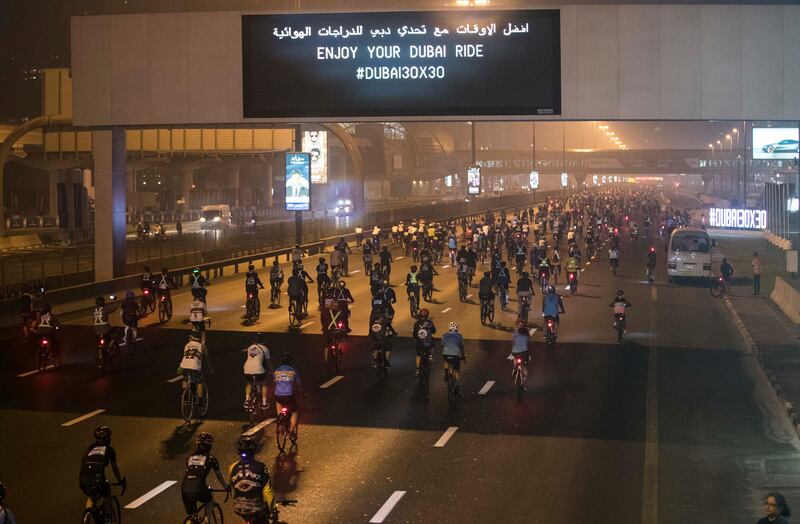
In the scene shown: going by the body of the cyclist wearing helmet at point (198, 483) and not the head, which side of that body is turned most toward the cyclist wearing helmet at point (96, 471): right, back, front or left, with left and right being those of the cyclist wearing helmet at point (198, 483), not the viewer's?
left

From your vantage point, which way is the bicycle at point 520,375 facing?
away from the camera

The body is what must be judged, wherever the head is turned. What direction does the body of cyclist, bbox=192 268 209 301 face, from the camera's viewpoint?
away from the camera

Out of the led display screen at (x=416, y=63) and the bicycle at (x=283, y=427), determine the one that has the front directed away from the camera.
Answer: the bicycle

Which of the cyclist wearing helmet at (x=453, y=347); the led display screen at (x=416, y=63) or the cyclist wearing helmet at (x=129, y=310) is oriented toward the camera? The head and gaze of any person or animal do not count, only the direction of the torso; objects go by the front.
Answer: the led display screen

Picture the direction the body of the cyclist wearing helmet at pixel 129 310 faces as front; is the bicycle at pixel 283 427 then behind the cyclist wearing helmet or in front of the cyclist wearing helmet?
behind

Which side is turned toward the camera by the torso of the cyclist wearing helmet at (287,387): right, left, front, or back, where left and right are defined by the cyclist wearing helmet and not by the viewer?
back

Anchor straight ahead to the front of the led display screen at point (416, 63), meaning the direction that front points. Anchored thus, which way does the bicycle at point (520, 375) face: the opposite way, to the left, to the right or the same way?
the opposite way

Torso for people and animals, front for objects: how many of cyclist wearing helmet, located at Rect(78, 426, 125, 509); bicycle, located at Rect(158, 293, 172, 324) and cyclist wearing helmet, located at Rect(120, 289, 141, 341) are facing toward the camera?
0

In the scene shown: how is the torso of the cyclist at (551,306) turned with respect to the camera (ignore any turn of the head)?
away from the camera

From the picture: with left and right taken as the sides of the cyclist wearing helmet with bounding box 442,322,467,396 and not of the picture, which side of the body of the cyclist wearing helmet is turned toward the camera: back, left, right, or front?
back

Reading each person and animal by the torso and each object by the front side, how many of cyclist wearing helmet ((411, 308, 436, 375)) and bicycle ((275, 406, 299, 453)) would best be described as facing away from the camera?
2

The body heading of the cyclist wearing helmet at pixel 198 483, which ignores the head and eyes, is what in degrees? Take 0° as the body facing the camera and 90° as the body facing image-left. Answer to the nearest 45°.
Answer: approximately 225°

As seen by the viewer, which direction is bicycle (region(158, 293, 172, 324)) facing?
away from the camera
